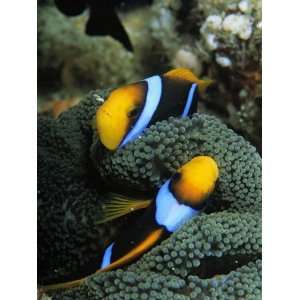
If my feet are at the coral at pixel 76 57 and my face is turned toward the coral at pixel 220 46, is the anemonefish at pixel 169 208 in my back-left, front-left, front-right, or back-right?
front-right

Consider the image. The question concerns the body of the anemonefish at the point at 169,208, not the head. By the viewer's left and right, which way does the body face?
facing away from the viewer and to the right of the viewer
